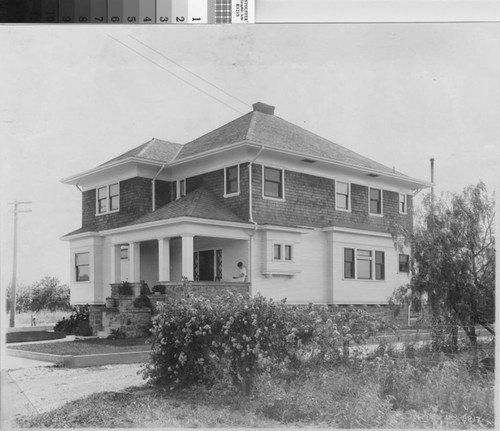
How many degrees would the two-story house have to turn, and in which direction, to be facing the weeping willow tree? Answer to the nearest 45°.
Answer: approximately 135° to its left

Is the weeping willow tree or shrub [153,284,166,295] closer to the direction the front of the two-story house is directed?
the shrub

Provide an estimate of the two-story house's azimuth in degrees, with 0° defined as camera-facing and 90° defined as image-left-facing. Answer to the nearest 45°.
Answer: approximately 45°

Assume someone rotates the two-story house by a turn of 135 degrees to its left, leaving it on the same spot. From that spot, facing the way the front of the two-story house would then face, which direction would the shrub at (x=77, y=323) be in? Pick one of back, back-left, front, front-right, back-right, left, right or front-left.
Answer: back
